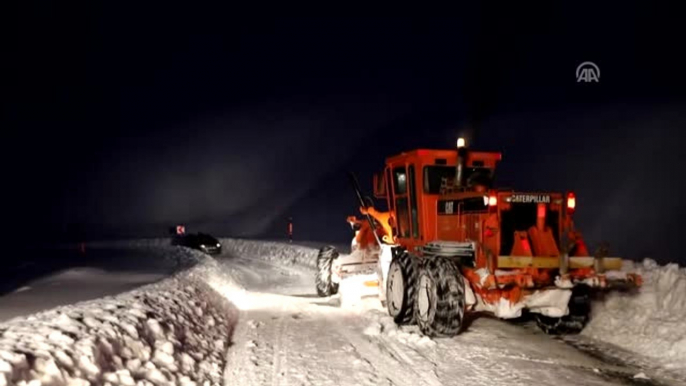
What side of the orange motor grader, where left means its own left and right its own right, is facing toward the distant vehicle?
front

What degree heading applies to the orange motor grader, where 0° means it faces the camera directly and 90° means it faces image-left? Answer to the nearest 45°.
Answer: approximately 135°
